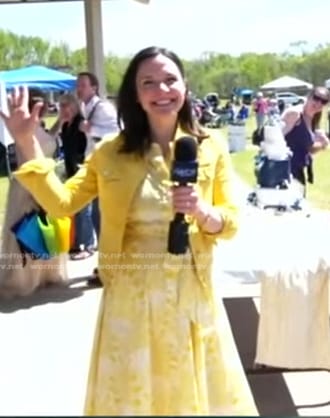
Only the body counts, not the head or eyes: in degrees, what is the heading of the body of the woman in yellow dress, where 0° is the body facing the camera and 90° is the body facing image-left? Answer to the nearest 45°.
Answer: approximately 0°

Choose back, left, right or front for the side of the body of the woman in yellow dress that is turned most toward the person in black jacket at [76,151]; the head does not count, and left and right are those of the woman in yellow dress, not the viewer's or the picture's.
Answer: back

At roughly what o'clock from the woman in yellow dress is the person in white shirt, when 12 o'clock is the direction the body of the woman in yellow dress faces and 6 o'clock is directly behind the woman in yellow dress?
The person in white shirt is roughly at 6 o'clock from the woman in yellow dress.

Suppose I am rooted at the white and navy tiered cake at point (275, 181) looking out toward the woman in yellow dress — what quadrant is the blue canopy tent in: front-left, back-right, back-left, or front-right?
back-right

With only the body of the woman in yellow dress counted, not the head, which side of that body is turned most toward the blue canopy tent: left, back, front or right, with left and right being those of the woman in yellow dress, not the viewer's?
back
